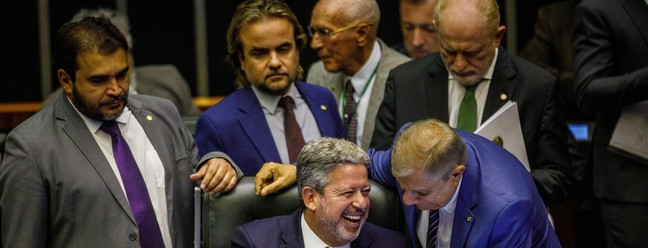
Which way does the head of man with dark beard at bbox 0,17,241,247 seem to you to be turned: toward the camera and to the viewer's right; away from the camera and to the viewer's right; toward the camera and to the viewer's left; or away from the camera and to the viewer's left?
toward the camera and to the viewer's right

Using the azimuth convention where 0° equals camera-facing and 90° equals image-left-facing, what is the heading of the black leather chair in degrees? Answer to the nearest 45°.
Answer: approximately 0°

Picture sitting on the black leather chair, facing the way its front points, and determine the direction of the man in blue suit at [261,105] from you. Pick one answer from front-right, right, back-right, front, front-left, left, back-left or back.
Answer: back

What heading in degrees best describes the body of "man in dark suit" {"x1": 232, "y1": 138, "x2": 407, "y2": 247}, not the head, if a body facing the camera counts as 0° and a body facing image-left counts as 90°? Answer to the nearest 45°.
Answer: approximately 315°

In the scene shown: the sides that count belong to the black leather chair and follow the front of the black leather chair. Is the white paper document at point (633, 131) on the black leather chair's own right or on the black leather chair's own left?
on the black leather chair's own left

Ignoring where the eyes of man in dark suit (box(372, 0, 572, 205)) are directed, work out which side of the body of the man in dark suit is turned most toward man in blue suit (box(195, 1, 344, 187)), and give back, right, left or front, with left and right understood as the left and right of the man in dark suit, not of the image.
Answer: right

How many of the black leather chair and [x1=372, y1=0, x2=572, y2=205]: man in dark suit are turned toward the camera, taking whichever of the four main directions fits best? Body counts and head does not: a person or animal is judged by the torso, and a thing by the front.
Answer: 2

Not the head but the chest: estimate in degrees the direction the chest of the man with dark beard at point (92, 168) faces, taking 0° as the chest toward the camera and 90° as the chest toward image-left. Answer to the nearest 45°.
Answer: approximately 315°
